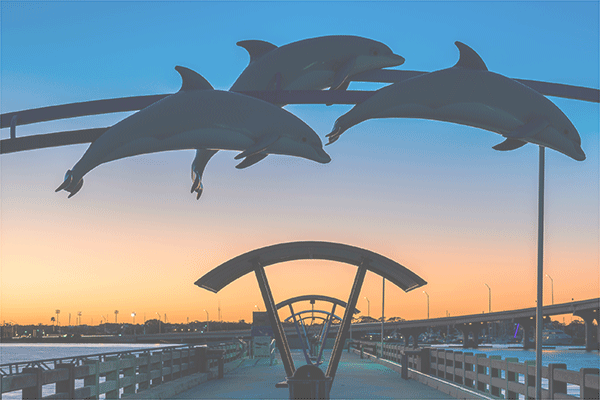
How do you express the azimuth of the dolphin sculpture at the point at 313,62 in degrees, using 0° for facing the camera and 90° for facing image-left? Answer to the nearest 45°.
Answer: approximately 270°

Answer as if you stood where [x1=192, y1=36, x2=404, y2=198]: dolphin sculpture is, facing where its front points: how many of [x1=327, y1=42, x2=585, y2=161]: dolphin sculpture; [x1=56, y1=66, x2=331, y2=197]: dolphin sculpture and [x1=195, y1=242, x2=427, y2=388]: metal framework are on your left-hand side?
1

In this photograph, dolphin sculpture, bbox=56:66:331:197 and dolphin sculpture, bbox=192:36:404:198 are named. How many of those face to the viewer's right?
2

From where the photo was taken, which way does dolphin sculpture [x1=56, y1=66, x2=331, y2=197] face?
to the viewer's right

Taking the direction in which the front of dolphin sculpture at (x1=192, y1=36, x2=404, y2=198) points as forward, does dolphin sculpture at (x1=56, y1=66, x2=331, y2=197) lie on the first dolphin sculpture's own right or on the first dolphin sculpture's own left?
on the first dolphin sculpture's own right

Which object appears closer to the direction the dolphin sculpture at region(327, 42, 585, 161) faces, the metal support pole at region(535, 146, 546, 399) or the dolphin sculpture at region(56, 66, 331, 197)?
the metal support pole

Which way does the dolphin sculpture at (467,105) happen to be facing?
to the viewer's right

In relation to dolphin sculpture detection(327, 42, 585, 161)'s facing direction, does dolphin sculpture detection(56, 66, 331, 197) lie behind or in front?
behind

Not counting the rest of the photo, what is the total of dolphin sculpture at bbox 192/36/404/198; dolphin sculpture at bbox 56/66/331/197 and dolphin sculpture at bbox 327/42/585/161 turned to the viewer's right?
3

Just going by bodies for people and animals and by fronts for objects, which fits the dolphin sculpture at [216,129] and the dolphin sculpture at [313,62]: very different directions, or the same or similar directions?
same or similar directions

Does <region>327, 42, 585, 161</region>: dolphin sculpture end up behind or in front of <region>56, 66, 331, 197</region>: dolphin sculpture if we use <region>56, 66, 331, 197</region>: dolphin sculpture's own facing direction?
in front

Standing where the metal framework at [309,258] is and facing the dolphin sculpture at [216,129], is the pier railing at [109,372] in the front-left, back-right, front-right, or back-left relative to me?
front-right
